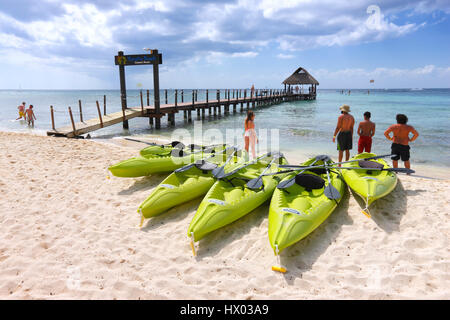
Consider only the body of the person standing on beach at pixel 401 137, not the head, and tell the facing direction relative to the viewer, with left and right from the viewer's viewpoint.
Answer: facing away from the viewer

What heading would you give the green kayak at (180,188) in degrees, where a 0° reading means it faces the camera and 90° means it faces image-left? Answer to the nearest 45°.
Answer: approximately 45°

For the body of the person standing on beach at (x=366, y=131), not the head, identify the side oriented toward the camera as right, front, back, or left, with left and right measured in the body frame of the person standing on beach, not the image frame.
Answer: back

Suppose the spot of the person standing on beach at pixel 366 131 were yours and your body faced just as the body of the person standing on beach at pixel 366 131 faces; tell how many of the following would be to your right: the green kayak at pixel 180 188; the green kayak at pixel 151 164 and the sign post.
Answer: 0

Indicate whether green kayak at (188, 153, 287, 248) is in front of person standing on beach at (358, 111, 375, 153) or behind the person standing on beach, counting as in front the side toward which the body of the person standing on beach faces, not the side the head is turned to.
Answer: behind

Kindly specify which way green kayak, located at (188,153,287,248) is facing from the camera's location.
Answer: facing the viewer and to the left of the viewer

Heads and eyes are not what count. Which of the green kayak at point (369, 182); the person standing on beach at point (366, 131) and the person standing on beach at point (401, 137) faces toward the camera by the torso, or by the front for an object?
the green kayak

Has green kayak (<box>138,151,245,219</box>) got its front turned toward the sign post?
no

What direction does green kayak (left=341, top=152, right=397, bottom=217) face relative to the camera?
toward the camera

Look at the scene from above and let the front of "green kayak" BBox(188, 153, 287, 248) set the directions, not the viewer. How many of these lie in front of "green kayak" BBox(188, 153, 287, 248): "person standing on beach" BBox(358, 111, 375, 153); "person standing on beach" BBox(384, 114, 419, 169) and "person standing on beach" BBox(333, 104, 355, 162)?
0

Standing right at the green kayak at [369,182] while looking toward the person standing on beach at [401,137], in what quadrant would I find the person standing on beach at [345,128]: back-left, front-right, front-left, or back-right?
front-left

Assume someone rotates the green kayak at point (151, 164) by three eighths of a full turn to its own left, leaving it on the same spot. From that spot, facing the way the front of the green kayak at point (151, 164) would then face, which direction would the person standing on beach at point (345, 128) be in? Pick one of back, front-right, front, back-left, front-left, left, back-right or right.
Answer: front
